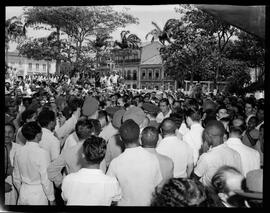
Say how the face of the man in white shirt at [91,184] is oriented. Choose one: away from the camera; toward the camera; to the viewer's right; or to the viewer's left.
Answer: away from the camera

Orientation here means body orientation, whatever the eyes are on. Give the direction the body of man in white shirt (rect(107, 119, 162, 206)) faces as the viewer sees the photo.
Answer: away from the camera

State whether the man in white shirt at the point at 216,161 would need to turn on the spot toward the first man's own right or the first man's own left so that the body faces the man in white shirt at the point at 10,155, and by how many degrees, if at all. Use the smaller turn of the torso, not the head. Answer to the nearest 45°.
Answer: approximately 45° to the first man's own left

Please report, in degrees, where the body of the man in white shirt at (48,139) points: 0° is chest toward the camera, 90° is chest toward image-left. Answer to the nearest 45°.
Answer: approximately 225°

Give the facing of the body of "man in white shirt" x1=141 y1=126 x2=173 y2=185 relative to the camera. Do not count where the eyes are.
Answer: away from the camera

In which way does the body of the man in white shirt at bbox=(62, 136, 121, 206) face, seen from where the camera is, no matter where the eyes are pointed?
away from the camera

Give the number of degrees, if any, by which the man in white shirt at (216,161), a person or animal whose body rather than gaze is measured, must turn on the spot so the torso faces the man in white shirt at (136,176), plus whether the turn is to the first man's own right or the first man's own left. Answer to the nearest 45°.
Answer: approximately 90° to the first man's own left

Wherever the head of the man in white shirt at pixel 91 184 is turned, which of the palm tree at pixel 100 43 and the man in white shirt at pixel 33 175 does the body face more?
the palm tree

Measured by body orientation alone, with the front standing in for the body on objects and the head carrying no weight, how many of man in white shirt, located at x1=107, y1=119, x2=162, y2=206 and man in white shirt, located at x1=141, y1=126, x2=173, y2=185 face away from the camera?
2

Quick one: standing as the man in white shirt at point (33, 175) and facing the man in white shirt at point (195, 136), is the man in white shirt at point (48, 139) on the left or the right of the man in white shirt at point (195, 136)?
left

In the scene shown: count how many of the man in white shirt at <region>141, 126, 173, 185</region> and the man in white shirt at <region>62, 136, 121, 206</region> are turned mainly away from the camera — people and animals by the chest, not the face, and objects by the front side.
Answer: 2

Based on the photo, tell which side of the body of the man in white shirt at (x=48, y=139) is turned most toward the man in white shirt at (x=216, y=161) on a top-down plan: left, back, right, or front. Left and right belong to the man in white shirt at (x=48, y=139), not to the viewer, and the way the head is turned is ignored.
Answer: right

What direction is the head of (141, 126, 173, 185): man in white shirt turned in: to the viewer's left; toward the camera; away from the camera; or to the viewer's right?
away from the camera

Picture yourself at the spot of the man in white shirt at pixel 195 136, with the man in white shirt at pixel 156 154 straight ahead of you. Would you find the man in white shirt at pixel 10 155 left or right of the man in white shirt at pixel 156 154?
right

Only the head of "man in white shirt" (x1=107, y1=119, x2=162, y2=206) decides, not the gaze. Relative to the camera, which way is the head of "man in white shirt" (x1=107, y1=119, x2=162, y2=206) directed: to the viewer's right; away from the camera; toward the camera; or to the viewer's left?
away from the camera
